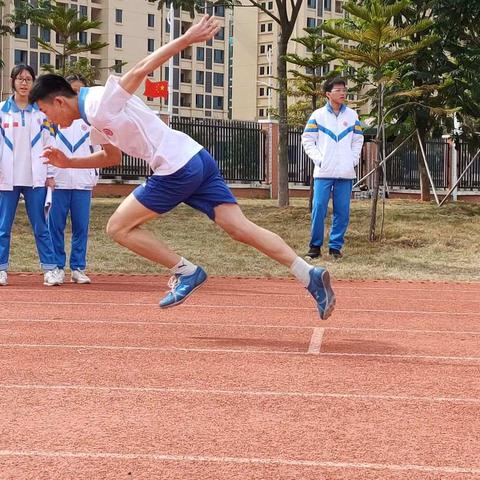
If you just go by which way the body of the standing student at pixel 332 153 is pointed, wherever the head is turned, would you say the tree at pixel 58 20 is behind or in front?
behind

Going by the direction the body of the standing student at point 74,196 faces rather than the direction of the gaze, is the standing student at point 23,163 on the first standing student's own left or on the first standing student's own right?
on the first standing student's own right

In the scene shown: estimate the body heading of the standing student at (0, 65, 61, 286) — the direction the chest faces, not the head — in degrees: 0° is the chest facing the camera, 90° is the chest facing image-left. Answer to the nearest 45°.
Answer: approximately 0°

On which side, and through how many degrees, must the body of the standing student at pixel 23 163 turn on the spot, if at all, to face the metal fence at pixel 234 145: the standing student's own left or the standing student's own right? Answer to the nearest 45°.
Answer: approximately 180°

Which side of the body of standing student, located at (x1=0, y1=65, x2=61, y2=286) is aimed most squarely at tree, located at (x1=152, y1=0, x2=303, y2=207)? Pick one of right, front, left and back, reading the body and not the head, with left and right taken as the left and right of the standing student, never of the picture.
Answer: back

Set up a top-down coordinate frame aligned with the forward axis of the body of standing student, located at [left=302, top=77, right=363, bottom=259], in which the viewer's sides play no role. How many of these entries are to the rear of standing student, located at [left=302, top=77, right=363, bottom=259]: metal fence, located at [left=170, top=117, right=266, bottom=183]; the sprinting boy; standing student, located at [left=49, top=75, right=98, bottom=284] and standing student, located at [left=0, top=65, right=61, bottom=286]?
1

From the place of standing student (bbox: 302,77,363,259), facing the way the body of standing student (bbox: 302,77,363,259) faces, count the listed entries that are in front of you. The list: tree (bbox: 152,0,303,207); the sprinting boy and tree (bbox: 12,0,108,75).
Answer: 1

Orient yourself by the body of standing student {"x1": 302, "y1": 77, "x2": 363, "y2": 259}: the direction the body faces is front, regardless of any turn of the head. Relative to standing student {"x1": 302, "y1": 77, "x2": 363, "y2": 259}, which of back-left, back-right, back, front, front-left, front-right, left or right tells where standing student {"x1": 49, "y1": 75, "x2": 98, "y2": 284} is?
front-right

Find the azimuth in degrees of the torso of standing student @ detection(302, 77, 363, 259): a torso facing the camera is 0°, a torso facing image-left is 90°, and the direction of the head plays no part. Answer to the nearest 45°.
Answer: approximately 0°

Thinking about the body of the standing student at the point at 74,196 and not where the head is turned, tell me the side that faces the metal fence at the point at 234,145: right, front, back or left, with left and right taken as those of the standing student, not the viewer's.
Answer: back
